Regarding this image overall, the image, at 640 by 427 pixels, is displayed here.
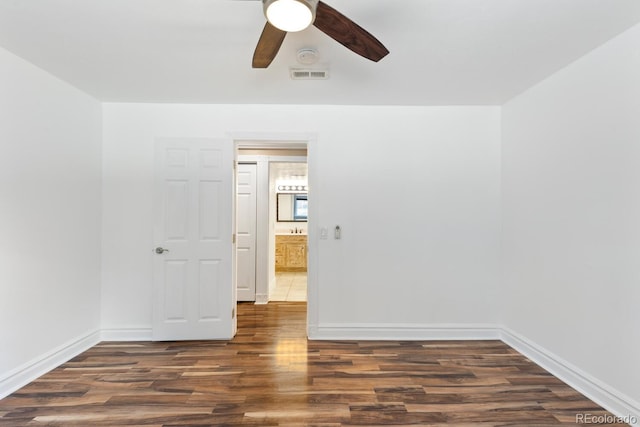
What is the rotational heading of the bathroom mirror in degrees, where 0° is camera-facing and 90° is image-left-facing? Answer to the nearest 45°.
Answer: approximately 0°

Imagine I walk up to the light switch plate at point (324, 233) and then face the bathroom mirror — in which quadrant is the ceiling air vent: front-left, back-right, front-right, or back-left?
back-left

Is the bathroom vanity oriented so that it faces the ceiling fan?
yes

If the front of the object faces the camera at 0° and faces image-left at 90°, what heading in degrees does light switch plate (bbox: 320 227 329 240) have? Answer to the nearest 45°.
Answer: approximately 0°

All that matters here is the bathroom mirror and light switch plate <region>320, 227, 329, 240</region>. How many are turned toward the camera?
2

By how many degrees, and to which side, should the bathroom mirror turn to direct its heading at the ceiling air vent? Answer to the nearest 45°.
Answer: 0° — it already faces it
